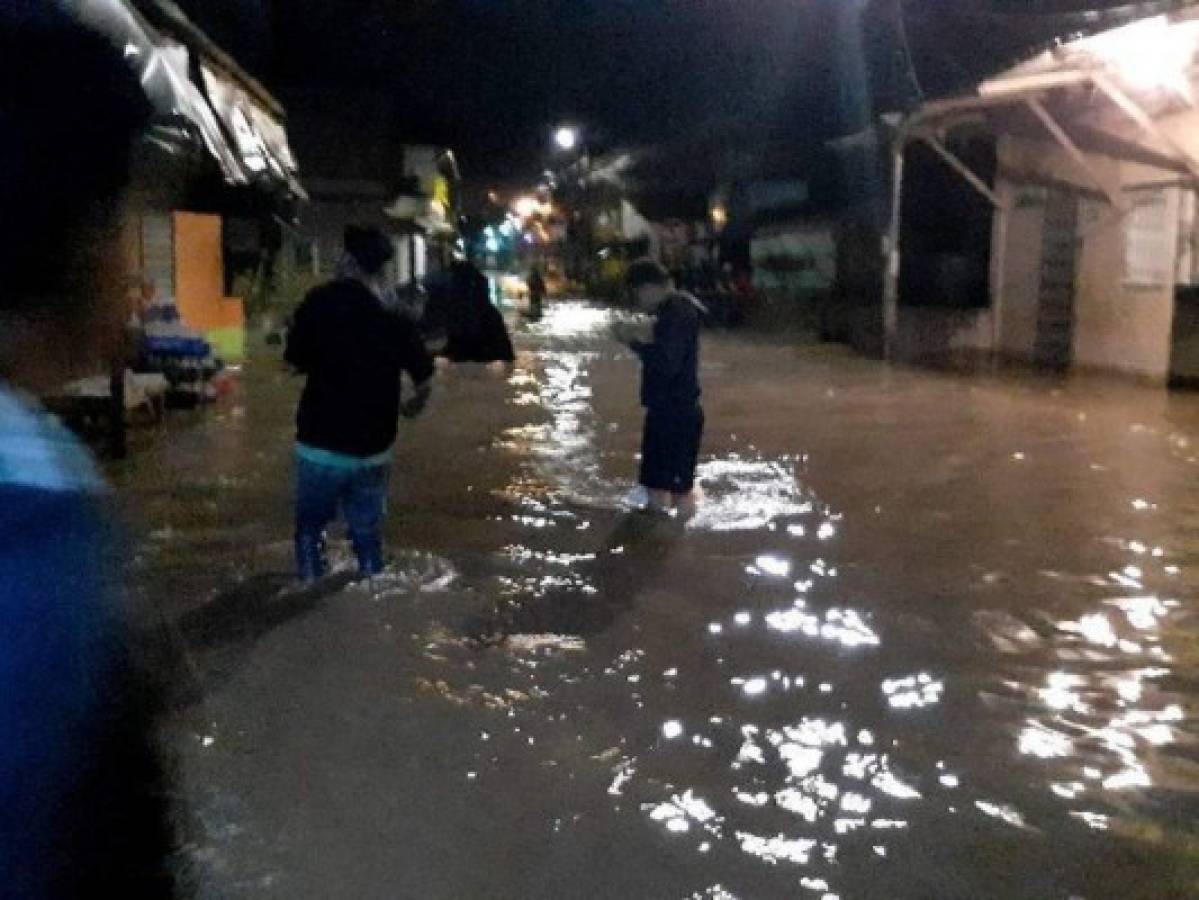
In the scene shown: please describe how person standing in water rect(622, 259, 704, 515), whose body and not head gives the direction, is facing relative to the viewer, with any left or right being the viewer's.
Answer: facing to the left of the viewer

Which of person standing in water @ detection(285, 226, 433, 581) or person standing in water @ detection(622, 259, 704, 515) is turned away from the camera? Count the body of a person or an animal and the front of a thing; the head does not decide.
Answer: person standing in water @ detection(285, 226, 433, 581)

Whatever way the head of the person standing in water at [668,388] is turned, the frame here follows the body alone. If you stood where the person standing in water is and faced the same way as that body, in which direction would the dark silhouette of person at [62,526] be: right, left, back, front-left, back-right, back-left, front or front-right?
left

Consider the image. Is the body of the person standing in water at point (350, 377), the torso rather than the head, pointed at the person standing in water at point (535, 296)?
yes

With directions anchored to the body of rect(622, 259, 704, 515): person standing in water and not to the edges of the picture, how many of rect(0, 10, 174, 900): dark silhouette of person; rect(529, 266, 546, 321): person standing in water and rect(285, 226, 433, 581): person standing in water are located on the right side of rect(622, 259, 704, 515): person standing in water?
1

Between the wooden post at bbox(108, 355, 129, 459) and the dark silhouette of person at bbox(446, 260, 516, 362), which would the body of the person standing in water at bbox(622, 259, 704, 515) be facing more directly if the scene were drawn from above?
the wooden post

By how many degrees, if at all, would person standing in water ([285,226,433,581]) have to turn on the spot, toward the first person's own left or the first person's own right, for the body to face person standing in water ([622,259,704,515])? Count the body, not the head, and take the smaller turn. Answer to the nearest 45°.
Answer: approximately 45° to the first person's own right

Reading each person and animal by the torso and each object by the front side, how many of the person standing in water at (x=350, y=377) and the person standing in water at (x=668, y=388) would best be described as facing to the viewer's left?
1

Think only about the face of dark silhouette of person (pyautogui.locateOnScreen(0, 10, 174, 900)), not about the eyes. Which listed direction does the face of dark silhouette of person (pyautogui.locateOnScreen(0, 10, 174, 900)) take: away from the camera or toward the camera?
away from the camera

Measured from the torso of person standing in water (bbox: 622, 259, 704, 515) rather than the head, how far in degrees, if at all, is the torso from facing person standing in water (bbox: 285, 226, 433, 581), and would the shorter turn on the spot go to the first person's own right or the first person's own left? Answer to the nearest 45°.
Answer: approximately 45° to the first person's own left

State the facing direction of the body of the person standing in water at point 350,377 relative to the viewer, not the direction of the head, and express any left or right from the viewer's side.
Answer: facing away from the viewer

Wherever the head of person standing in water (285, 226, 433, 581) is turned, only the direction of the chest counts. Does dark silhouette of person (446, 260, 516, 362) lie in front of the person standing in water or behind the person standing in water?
in front

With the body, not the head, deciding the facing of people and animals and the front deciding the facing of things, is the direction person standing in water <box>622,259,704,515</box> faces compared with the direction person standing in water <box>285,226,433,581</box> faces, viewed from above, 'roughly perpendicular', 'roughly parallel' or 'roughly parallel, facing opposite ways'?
roughly perpendicular
